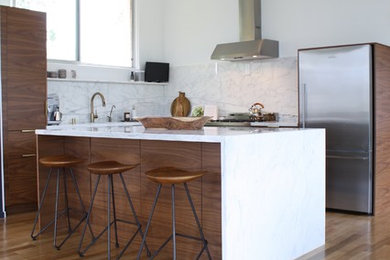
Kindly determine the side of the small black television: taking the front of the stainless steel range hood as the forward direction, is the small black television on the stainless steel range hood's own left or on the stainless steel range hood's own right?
on the stainless steel range hood's own right

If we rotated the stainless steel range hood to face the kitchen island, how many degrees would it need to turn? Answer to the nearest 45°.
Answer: approximately 45° to its left

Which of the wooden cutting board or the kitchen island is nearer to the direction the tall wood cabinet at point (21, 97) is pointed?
the kitchen island

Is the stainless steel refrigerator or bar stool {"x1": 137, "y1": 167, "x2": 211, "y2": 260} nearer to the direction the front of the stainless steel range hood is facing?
the bar stool

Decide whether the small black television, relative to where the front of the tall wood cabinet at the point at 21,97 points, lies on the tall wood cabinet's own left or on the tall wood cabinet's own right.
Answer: on the tall wood cabinet's own left

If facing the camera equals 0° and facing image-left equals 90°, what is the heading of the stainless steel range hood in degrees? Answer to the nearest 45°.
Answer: approximately 45°

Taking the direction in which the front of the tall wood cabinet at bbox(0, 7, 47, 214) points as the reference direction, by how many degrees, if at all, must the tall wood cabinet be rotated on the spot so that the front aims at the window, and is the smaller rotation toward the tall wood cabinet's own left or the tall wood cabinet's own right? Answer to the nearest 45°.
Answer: approximately 90° to the tall wood cabinet's own left

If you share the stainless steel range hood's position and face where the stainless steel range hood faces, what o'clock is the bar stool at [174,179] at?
The bar stool is roughly at 11 o'clock from the stainless steel range hood.

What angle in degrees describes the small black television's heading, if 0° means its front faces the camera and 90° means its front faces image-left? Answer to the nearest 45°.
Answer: approximately 0°
